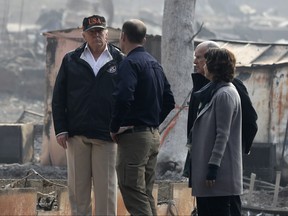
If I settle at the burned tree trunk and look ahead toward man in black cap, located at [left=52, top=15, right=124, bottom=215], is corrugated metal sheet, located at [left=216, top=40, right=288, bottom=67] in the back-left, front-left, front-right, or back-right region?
back-left

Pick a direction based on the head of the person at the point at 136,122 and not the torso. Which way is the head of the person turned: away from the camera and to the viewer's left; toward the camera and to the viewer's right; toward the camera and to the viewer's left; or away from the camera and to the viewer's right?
away from the camera and to the viewer's left

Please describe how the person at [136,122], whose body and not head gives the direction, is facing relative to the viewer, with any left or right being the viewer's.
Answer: facing away from the viewer and to the left of the viewer

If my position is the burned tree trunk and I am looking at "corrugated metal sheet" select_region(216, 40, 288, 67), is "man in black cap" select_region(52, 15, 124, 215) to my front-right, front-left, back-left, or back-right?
back-right

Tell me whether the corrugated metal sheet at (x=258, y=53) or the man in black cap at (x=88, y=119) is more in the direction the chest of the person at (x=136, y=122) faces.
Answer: the man in black cap

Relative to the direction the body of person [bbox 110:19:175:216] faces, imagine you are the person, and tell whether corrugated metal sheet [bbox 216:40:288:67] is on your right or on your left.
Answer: on your right

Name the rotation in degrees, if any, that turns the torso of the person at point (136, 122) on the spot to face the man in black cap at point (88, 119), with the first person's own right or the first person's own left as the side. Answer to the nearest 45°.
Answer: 0° — they already face them
